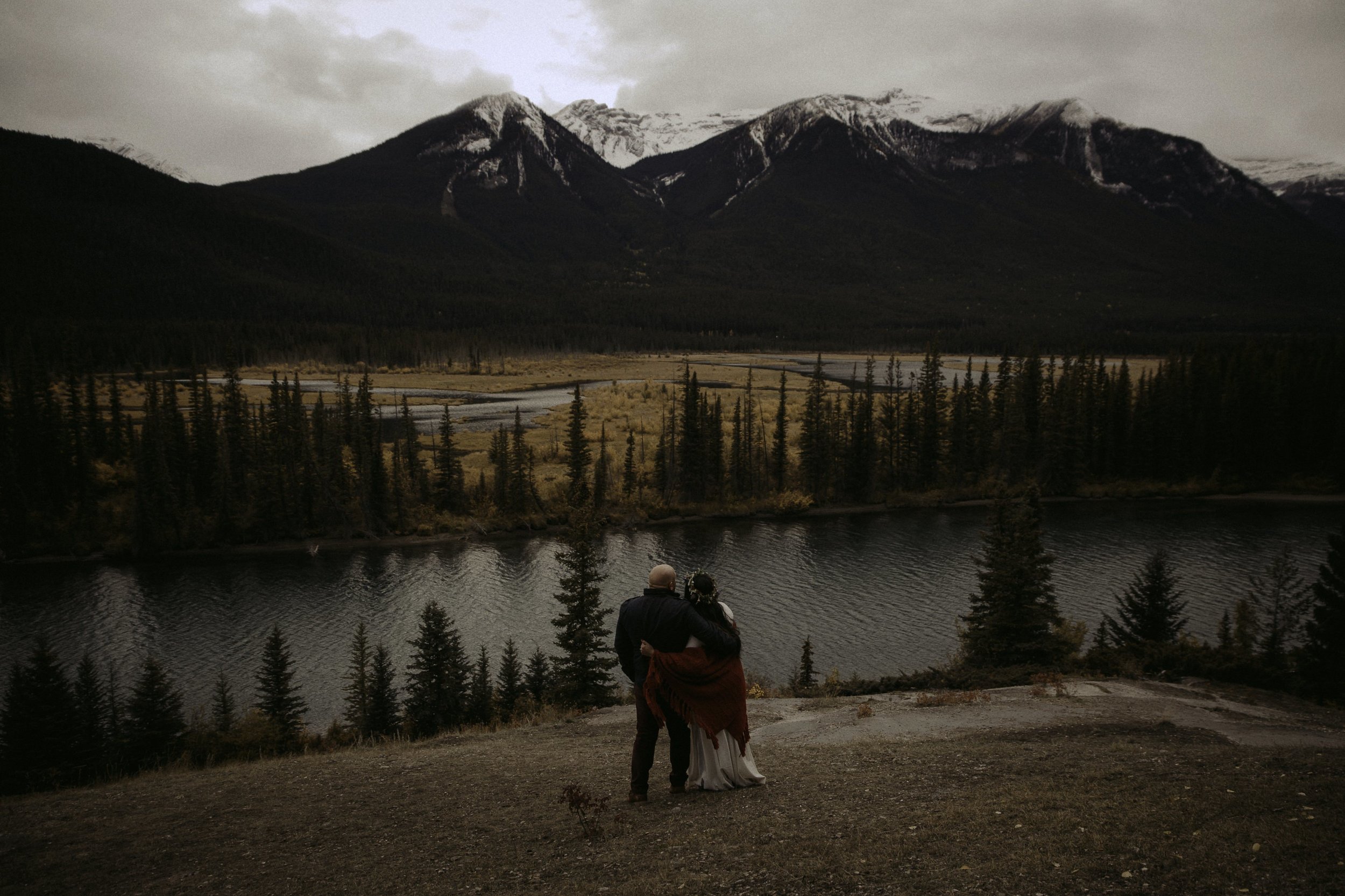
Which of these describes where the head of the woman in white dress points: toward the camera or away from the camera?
away from the camera

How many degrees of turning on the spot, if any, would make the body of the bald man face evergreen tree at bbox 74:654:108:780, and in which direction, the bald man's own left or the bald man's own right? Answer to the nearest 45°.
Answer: approximately 45° to the bald man's own left

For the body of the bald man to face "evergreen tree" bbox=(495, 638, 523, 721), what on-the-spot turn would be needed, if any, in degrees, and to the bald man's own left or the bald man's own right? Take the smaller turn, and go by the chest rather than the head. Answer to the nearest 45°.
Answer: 0° — they already face it

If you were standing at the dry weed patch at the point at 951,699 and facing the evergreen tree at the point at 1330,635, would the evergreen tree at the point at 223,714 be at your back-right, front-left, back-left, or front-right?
back-left

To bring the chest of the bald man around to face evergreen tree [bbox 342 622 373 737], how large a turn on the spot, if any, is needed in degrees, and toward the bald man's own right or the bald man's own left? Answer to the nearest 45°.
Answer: approximately 45° to the bald man's own left

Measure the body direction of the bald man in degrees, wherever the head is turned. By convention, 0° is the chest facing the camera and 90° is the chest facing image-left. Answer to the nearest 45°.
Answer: approximately 180°
